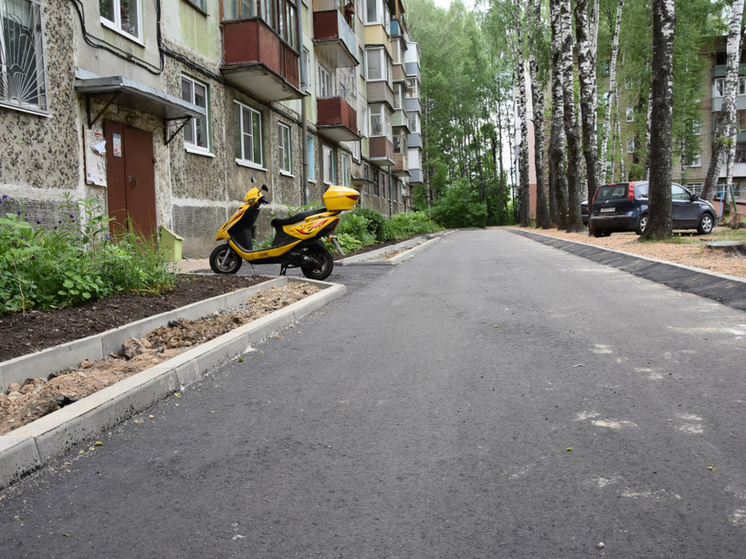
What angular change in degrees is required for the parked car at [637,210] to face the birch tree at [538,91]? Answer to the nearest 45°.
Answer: approximately 45° to its left

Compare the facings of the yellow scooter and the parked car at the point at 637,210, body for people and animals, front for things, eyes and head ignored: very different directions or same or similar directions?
very different directions

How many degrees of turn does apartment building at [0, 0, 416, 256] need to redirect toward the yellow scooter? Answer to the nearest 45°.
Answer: approximately 45° to its right

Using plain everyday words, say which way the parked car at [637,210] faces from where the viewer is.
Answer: facing away from the viewer and to the right of the viewer

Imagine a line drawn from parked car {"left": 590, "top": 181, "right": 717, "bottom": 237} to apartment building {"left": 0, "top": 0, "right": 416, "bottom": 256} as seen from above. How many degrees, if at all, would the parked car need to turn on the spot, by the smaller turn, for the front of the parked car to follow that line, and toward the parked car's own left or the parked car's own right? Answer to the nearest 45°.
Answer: approximately 180°

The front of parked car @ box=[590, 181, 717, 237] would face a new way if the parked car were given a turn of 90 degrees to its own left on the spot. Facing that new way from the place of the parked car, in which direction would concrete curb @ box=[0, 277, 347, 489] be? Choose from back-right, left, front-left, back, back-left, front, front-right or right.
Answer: back-left

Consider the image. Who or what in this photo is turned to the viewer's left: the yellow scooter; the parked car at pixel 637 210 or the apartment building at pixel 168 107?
the yellow scooter

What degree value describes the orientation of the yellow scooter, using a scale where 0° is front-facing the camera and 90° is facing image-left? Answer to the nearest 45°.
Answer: approximately 90°

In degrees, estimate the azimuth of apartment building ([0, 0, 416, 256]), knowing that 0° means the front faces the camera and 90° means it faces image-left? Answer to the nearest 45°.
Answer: approximately 315°

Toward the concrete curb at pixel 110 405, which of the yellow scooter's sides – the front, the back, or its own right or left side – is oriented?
left
